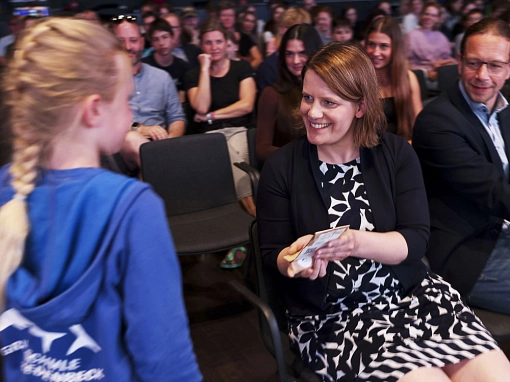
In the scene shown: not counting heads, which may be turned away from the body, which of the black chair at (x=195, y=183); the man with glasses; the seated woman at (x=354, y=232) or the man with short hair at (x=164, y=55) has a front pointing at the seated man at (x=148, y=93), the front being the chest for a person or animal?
the man with short hair

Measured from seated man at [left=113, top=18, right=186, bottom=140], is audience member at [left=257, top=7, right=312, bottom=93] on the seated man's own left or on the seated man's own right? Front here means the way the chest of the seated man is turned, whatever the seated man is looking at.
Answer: on the seated man's own left

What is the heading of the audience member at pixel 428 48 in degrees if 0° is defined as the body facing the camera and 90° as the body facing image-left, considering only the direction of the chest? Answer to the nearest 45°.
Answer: approximately 0°

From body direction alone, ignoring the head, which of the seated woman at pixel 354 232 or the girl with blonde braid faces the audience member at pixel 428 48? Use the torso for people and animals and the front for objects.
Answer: the girl with blonde braid

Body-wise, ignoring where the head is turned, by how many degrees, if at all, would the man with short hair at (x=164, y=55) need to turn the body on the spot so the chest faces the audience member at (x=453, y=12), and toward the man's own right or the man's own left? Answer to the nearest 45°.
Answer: approximately 135° to the man's own left

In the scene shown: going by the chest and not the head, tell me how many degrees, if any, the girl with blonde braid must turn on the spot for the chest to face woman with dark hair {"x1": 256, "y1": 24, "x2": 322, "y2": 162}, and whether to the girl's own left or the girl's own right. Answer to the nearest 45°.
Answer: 0° — they already face them
